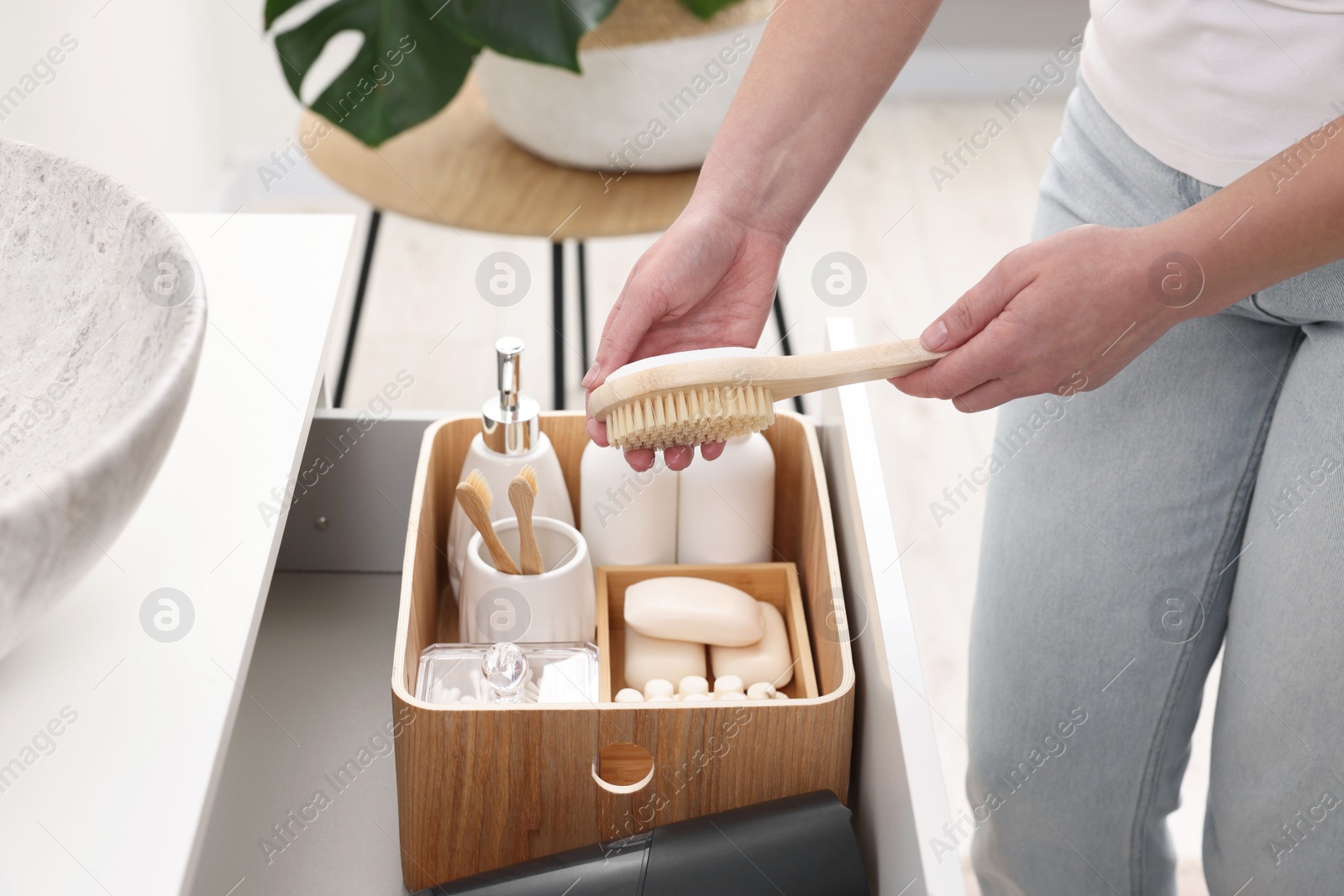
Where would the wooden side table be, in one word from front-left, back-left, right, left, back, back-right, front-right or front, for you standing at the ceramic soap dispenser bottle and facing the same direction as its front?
back

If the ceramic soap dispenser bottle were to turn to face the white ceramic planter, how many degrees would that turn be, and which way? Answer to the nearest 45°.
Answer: approximately 180°
